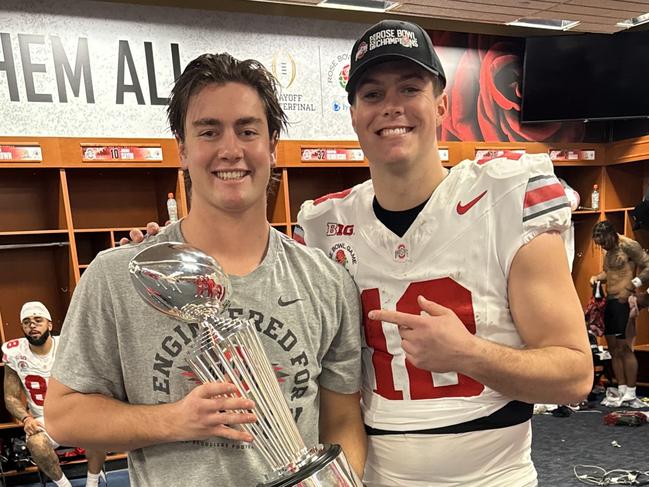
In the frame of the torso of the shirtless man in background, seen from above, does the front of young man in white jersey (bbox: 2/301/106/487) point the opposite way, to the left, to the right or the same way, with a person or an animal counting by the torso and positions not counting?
to the left

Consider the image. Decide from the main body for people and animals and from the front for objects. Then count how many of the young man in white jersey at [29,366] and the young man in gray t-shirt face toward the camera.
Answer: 2

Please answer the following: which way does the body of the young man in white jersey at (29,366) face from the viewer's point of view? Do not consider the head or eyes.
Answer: toward the camera

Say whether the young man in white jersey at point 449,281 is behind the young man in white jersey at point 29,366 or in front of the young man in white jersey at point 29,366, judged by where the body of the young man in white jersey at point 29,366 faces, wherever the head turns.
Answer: in front

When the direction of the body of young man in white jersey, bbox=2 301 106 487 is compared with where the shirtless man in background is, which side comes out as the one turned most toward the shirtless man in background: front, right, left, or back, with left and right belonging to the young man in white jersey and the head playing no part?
left

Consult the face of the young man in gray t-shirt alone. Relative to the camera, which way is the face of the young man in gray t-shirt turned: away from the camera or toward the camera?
toward the camera

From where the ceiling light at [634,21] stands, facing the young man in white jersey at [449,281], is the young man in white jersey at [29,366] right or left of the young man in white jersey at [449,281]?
right

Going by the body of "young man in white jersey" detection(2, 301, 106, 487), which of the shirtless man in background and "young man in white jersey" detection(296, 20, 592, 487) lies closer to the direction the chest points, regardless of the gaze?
the young man in white jersey

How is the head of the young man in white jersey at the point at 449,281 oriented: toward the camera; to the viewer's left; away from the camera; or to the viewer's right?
toward the camera

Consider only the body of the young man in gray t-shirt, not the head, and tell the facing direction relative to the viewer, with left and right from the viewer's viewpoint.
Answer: facing the viewer

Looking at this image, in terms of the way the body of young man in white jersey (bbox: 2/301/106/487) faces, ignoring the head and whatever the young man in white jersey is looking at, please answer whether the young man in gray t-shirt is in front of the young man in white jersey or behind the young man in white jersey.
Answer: in front

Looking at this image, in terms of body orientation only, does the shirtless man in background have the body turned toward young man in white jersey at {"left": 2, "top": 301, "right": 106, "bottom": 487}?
yes

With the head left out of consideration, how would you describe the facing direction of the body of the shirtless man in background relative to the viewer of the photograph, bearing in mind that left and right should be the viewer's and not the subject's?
facing the viewer and to the left of the viewer

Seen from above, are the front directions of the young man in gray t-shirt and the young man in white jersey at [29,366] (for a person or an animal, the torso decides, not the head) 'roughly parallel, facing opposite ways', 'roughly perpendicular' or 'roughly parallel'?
roughly parallel

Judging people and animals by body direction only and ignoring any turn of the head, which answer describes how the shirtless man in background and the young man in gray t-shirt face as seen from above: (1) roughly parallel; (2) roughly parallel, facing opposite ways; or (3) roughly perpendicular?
roughly perpendicular

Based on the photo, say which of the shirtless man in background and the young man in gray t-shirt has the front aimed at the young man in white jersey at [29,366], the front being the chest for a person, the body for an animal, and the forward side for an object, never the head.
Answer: the shirtless man in background

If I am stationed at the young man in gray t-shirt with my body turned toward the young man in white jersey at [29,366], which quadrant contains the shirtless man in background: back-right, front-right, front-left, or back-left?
front-right
